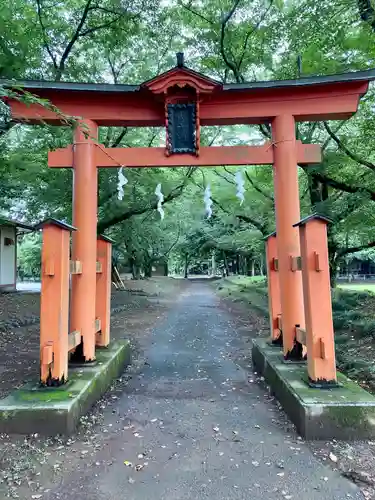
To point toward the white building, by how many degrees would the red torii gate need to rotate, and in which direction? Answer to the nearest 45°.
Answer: approximately 135° to its right

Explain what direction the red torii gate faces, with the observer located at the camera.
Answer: facing the viewer
